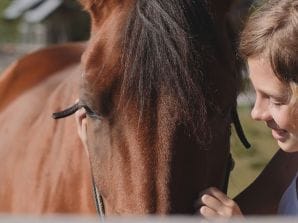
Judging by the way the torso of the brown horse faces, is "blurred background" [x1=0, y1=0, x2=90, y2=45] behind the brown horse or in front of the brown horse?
behind

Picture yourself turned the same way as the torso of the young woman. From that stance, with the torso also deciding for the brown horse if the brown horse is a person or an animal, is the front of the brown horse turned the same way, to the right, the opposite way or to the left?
to the left

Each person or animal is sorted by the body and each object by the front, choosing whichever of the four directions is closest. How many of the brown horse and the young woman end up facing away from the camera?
0

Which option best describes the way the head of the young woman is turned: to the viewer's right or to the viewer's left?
to the viewer's left

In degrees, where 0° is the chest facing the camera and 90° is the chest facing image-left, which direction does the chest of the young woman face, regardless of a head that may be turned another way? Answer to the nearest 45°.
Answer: approximately 45°

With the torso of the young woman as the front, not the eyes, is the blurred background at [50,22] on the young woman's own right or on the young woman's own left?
on the young woman's own right

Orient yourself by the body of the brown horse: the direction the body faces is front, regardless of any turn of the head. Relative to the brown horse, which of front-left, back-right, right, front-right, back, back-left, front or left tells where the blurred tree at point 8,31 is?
back-left

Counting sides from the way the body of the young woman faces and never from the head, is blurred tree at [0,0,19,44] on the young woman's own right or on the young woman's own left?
on the young woman's own right
